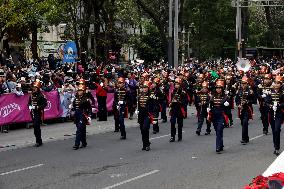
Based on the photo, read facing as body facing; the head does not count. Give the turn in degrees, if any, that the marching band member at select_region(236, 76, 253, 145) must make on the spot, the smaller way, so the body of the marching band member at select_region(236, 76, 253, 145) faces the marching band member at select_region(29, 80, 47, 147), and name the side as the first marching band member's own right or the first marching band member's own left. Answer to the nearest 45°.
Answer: approximately 90° to the first marching band member's own right

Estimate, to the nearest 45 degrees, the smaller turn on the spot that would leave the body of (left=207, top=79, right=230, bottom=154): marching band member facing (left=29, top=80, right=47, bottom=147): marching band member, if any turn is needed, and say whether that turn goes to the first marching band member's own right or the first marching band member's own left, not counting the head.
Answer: approximately 90° to the first marching band member's own right

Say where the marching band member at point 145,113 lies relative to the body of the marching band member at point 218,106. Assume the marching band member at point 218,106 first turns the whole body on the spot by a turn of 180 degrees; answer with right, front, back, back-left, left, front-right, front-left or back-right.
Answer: left

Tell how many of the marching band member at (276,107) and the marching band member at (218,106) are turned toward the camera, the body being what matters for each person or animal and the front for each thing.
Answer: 2

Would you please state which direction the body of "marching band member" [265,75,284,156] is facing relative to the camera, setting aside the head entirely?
toward the camera

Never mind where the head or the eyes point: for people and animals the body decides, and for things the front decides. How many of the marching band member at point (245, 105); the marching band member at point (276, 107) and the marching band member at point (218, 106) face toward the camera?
3

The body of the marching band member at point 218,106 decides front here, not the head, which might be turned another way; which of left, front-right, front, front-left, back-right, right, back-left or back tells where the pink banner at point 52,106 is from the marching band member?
back-right

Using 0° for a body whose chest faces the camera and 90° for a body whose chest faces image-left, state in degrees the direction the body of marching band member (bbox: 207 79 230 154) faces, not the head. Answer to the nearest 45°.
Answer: approximately 0°

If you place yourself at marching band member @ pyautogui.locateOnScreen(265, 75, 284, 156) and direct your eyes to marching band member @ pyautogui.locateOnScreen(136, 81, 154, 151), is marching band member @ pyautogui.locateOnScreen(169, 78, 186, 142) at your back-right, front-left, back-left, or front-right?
front-right
